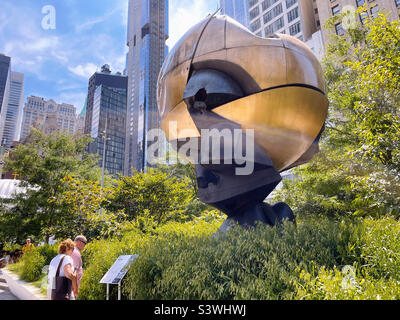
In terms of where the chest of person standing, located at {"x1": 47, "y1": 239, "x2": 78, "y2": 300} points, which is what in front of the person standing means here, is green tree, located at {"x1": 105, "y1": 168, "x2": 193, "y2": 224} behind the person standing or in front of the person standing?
in front

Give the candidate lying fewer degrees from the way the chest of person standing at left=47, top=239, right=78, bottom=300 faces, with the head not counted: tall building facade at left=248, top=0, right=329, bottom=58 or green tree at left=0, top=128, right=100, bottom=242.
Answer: the tall building facade

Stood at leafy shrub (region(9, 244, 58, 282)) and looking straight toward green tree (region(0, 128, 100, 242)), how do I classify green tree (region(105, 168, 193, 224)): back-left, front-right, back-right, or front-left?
front-right

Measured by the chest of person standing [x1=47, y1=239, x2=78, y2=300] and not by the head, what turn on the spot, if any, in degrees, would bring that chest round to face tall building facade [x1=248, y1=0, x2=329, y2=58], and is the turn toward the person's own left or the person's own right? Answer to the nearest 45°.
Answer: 0° — they already face it

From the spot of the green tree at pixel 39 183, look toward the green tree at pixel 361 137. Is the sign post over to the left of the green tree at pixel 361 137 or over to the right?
right

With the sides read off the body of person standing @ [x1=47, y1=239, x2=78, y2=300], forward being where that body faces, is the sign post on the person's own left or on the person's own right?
on the person's own right

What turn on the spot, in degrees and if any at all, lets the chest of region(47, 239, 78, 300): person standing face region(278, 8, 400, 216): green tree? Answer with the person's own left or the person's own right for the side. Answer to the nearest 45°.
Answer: approximately 45° to the person's own right

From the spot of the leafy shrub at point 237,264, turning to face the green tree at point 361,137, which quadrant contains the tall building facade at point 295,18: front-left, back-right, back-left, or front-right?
front-left

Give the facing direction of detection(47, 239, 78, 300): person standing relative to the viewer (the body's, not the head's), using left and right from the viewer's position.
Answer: facing away from the viewer and to the right of the viewer

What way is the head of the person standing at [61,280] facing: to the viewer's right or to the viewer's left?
to the viewer's right

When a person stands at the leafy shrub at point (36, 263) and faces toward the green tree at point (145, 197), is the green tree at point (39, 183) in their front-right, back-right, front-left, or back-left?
front-left

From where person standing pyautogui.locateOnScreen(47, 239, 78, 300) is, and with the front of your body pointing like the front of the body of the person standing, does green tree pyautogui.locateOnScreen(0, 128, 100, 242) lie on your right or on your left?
on your left
